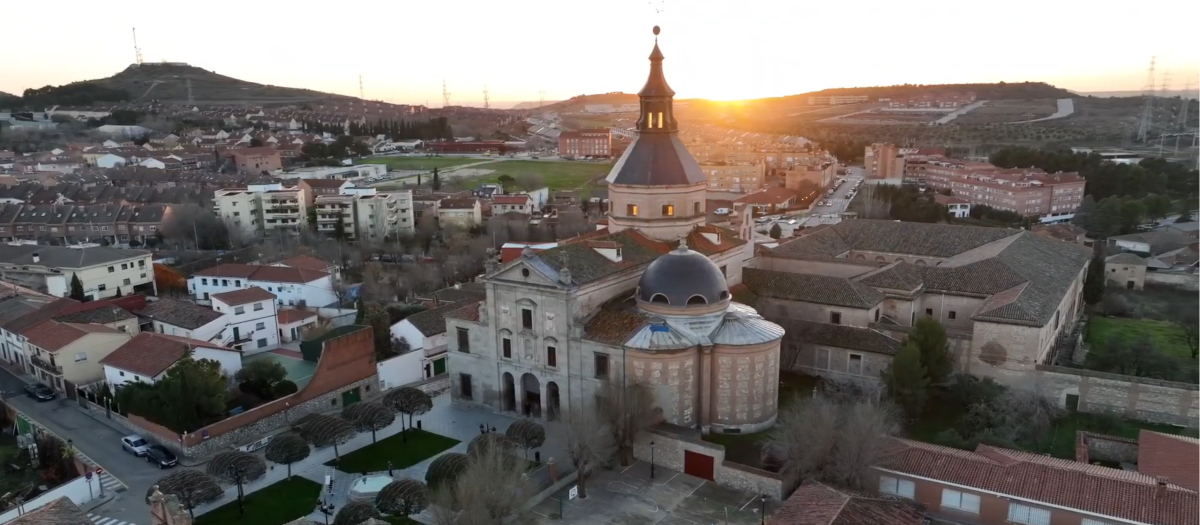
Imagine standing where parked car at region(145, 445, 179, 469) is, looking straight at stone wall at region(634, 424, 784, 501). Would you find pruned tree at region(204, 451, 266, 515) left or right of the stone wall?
right

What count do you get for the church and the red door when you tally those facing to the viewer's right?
0

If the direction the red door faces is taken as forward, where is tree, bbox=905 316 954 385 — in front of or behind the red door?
behind

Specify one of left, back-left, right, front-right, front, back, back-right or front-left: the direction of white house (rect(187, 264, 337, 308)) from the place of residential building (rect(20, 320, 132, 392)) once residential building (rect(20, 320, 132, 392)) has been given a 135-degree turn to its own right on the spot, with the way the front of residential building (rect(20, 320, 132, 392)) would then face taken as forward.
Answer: front-right

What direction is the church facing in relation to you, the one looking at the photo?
facing the viewer and to the left of the viewer

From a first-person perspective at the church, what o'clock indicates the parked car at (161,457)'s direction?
The parked car is roughly at 1 o'clock from the church.

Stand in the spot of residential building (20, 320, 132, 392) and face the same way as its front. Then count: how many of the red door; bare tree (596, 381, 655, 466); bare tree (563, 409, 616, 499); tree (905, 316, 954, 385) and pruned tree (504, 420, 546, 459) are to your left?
5

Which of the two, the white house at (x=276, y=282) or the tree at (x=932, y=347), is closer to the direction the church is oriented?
the white house

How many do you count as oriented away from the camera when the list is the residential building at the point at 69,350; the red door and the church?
0

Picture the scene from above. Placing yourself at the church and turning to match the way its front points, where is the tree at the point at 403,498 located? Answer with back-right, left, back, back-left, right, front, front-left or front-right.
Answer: front

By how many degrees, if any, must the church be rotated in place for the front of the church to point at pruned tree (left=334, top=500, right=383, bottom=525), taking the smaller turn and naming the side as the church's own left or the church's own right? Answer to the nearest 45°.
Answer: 0° — it already faces it

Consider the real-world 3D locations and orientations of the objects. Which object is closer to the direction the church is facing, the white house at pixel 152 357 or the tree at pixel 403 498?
the tree

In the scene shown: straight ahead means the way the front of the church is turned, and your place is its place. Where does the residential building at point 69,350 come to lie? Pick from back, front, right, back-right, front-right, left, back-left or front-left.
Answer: front-right

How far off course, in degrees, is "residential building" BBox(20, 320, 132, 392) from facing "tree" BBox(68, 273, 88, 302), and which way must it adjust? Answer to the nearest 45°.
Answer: approximately 135° to its right

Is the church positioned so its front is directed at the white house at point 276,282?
no

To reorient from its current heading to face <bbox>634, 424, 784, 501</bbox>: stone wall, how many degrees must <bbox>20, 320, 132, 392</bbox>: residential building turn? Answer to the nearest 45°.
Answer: approximately 90° to its left

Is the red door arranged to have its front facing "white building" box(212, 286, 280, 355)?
no

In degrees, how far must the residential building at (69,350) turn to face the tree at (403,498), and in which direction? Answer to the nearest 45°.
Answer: approximately 45° to its left
